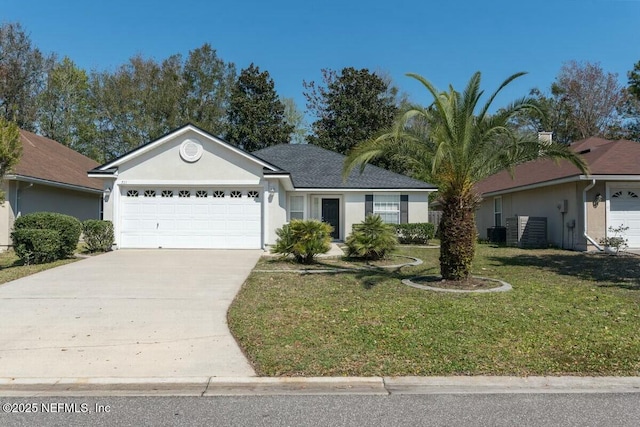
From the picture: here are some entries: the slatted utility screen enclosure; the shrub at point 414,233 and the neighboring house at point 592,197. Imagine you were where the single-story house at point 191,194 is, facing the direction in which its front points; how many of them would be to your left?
3

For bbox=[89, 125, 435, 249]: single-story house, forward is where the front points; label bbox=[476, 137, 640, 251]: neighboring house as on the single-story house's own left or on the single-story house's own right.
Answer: on the single-story house's own left

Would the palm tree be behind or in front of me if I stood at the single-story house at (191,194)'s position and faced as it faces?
in front

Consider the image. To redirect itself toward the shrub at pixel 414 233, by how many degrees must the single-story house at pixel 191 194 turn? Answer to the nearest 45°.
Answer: approximately 90° to its left

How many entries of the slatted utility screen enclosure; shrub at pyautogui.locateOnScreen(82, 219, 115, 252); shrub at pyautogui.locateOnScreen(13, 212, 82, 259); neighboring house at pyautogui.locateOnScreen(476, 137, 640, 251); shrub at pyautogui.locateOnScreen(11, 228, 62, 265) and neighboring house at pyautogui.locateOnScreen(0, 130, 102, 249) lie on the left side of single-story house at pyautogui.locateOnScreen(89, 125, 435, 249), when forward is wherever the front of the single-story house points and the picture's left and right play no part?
2

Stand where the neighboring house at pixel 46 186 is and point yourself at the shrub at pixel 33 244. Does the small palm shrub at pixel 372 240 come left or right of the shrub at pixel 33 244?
left

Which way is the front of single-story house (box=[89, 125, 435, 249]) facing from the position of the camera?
facing the viewer

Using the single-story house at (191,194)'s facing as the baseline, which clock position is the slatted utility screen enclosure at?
The slatted utility screen enclosure is roughly at 9 o'clock from the single-story house.

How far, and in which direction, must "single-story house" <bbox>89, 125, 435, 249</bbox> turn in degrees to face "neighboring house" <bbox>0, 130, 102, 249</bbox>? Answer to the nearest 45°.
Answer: approximately 135° to its right

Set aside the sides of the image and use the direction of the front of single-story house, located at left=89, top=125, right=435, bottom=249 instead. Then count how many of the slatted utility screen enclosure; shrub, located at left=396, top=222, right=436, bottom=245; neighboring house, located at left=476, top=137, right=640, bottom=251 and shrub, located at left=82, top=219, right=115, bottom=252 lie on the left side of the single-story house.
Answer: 3

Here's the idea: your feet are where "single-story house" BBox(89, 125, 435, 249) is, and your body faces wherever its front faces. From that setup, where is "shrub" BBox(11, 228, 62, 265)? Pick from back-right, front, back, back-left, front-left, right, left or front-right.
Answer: front-right

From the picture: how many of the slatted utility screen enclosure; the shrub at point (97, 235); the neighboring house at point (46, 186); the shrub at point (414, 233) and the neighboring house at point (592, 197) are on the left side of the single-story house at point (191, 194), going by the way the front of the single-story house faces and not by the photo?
3

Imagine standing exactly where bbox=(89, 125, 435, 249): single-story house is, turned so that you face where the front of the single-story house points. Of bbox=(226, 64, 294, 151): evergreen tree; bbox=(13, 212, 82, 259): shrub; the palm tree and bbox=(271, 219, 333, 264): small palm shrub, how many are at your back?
1

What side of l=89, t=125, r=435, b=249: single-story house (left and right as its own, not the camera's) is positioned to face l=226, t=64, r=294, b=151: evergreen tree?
back

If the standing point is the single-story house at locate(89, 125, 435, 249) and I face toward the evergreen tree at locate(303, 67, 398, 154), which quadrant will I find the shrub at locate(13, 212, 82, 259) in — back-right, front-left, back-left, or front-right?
back-left

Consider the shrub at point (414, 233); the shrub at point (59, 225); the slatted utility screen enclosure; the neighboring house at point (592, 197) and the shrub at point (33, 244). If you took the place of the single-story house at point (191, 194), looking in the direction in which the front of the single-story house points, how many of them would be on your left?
3

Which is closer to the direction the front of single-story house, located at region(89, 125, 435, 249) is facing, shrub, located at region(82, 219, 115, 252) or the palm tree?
the palm tree
